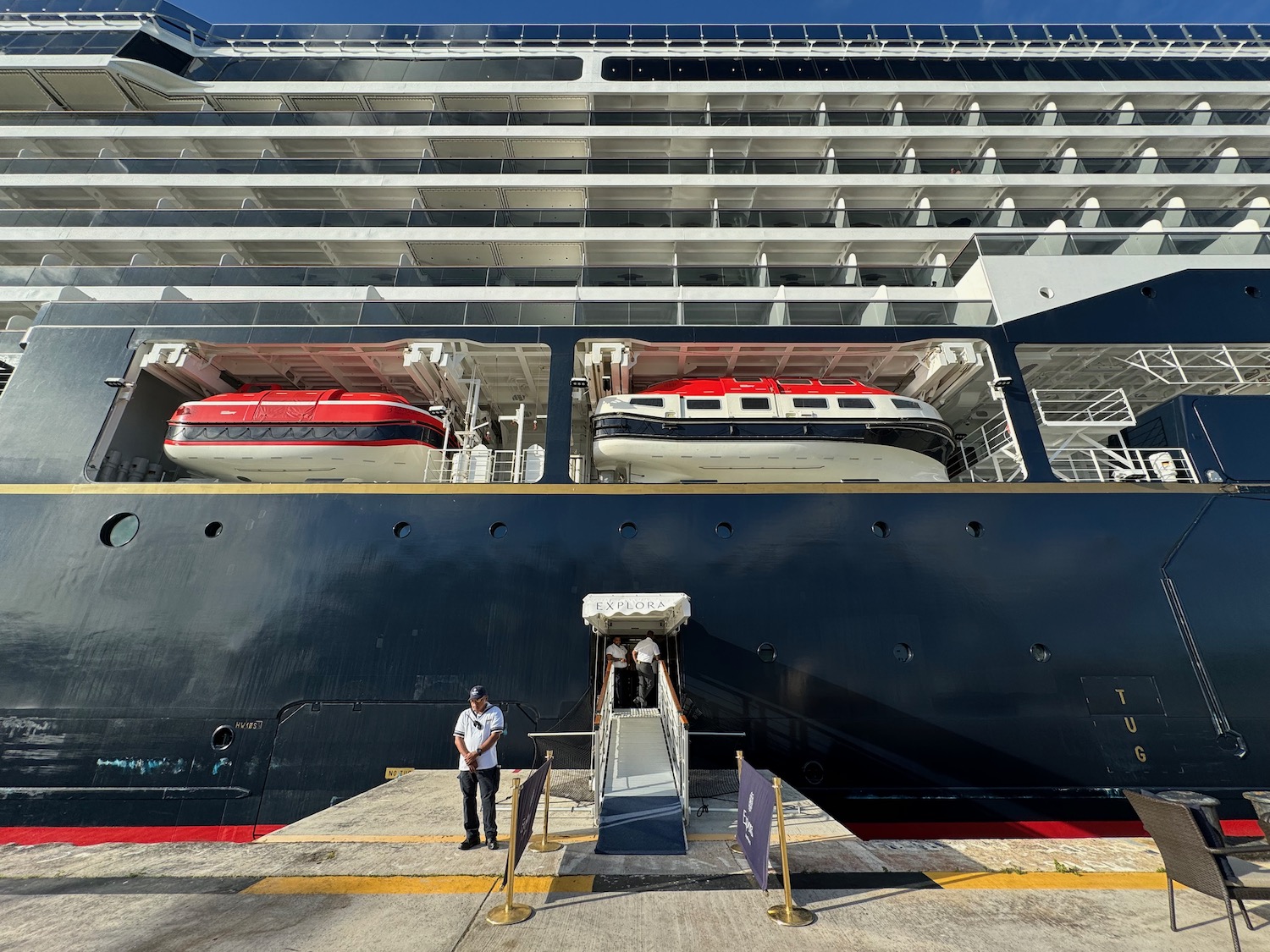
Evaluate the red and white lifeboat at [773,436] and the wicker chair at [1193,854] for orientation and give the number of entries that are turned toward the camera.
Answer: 0

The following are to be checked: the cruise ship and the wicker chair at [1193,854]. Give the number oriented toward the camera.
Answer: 0

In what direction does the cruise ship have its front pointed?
to the viewer's right

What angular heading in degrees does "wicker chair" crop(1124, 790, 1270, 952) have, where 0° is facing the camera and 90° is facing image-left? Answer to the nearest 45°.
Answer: approximately 225°

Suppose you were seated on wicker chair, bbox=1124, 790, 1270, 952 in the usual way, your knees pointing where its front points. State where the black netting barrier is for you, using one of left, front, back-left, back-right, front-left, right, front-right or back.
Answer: back-left

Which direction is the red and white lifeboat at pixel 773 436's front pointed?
to the viewer's right

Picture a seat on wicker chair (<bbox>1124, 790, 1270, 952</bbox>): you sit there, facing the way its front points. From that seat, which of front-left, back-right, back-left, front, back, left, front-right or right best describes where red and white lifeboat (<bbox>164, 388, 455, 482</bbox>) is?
back-left
